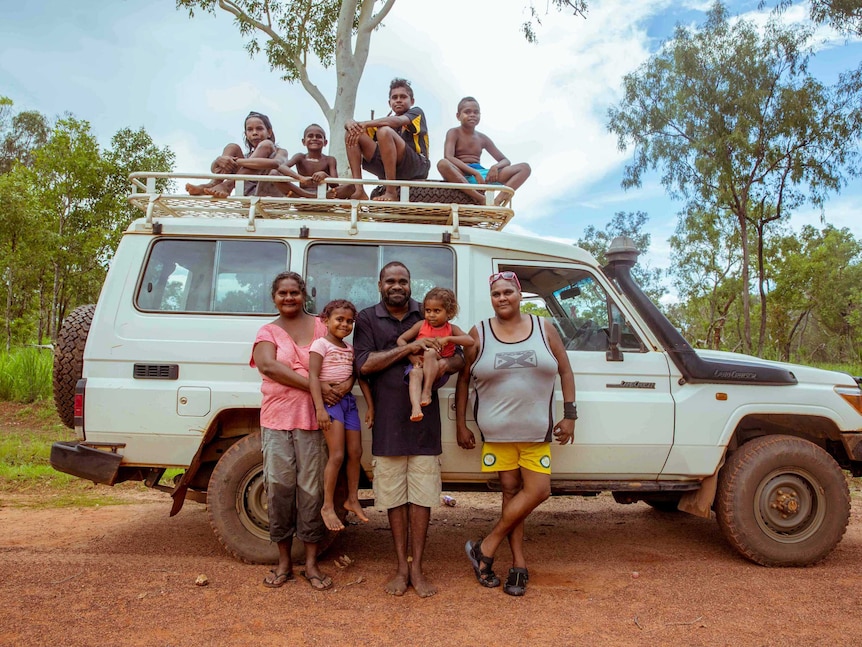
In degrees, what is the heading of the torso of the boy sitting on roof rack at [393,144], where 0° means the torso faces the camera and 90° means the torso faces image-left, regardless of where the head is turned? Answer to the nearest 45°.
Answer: approximately 45°

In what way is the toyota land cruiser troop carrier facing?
to the viewer's right

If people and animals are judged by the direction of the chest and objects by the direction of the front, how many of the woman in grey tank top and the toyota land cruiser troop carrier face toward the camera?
1

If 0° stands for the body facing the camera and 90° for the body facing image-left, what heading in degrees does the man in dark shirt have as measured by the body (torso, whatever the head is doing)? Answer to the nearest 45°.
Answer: approximately 0°

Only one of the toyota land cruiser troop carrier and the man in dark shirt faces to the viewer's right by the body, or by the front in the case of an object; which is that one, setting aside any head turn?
the toyota land cruiser troop carrier

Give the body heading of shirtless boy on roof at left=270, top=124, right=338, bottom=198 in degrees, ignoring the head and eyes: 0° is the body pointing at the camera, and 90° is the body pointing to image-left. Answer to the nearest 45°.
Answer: approximately 0°
